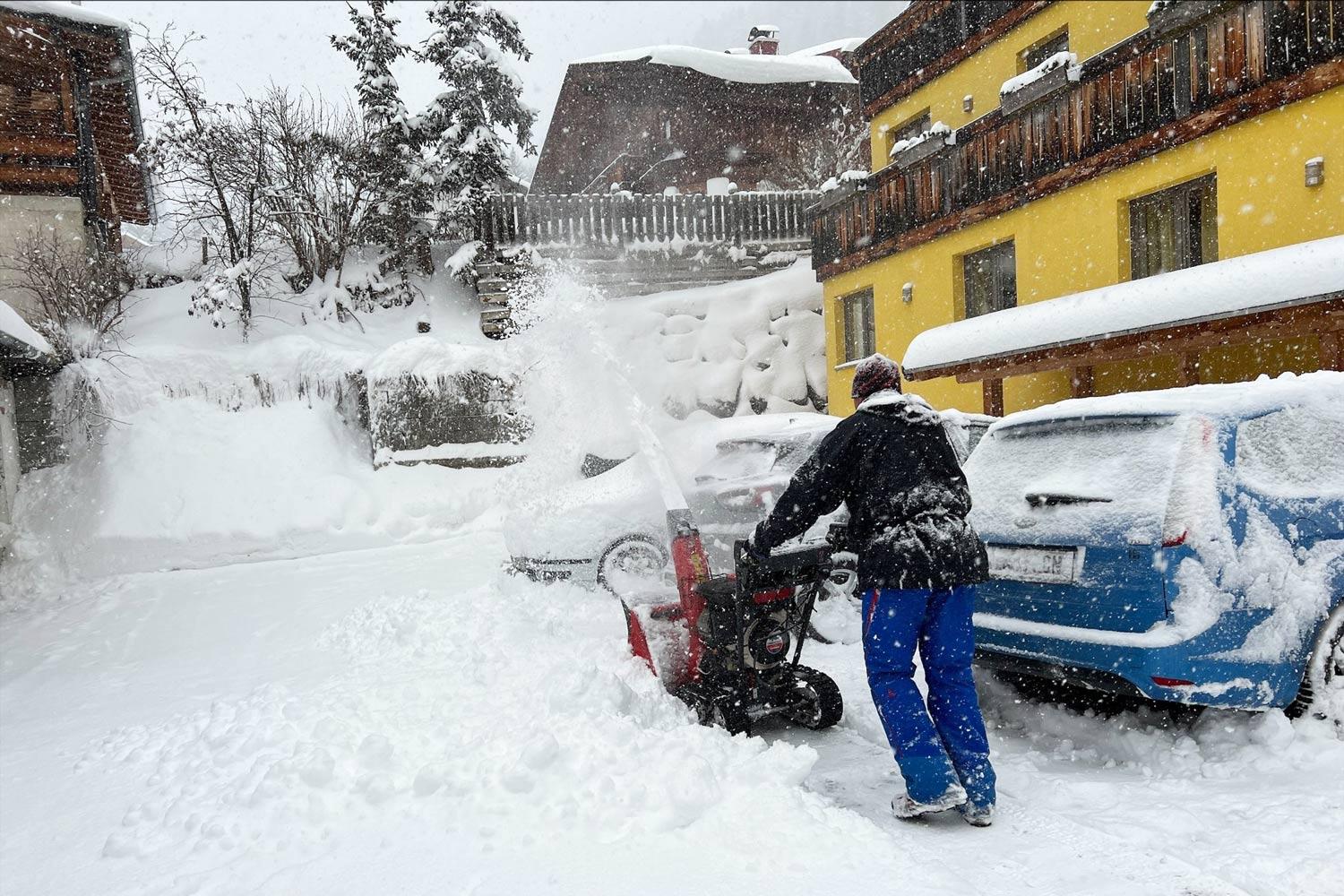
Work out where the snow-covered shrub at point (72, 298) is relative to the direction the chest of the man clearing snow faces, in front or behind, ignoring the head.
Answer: in front

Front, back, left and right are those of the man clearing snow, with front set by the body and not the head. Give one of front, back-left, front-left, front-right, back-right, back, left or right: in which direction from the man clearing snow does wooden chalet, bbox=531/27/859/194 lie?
front-right

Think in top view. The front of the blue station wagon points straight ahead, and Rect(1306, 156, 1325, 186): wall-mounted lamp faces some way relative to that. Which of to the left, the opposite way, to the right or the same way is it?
the opposite way

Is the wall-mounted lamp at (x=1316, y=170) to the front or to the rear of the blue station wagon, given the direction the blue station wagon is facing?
to the front

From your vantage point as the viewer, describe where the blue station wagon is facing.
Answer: facing away from the viewer and to the right of the viewer

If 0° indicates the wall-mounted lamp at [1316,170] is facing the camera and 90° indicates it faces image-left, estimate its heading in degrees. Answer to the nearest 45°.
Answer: approximately 45°

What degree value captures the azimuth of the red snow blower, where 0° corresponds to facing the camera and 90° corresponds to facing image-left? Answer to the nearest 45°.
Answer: approximately 135°

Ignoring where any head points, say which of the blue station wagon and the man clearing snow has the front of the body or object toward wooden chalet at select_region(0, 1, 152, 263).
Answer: the man clearing snow

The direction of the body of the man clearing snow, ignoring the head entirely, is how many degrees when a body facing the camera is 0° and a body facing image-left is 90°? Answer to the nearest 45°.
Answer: approximately 135°

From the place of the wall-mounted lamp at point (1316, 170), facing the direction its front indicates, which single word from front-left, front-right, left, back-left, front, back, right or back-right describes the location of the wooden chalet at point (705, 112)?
right
